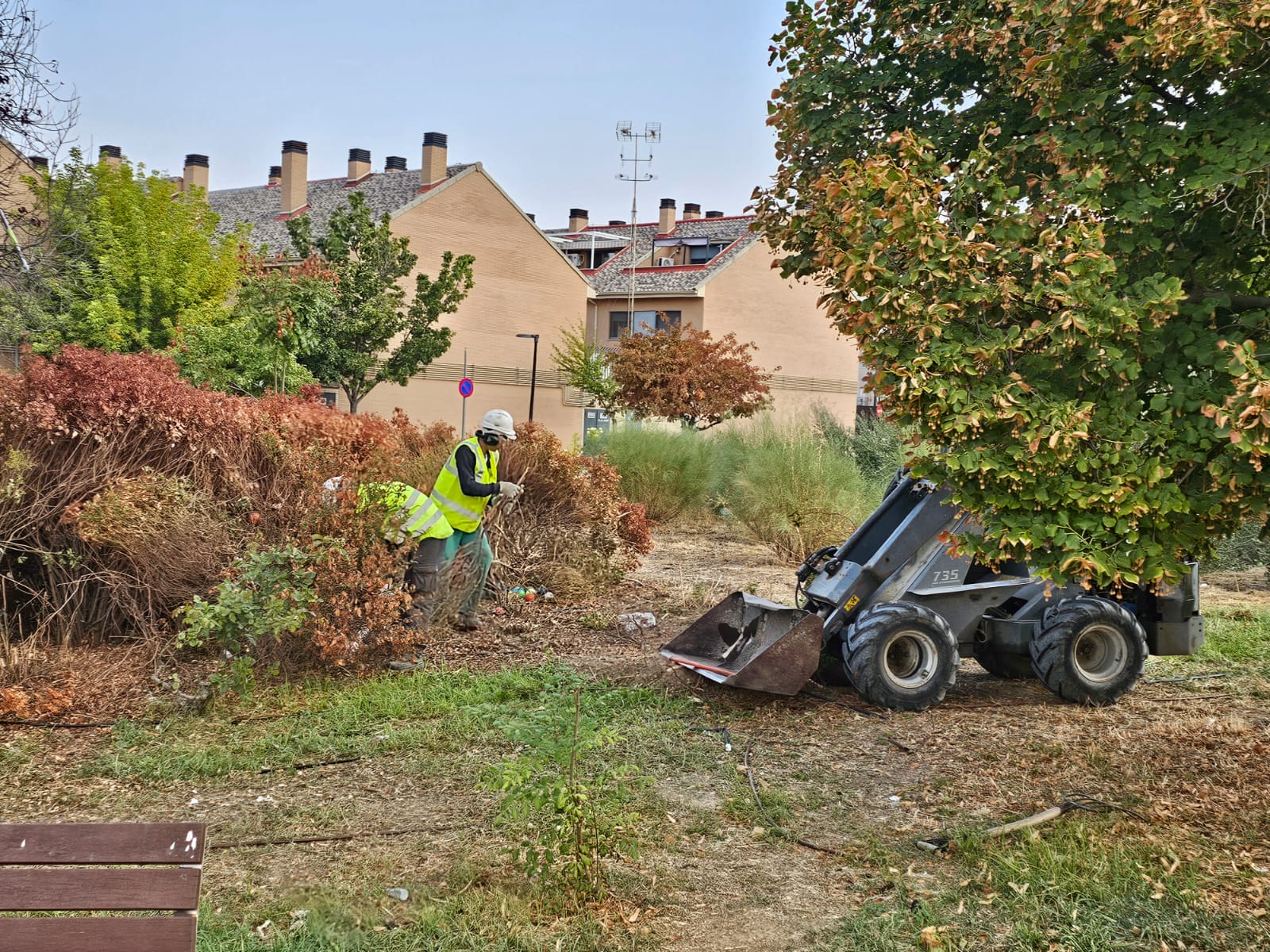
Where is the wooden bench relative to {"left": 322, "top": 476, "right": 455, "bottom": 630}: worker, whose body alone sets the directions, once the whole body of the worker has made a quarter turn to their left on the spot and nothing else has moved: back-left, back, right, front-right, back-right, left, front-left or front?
front

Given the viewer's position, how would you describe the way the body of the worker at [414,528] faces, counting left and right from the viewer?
facing to the left of the viewer

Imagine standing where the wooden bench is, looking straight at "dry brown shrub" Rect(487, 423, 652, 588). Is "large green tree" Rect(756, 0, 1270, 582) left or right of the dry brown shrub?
right

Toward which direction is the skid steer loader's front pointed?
to the viewer's left

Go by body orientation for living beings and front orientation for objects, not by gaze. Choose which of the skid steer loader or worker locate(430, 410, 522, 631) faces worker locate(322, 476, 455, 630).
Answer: the skid steer loader

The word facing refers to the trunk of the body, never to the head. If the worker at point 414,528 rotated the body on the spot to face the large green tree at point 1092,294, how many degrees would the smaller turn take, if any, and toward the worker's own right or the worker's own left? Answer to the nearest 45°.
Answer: approximately 135° to the worker's own left

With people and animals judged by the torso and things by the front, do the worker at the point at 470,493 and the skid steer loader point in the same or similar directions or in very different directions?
very different directions

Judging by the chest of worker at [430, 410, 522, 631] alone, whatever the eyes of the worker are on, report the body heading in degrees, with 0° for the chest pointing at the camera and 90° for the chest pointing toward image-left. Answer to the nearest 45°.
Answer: approximately 270°

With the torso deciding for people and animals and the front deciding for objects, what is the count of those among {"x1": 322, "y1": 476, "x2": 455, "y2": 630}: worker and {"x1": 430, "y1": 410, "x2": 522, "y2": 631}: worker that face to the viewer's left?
1

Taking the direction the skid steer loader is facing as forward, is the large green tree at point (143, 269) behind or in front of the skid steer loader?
in front

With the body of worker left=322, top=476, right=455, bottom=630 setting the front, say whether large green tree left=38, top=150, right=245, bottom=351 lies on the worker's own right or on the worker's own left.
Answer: on the worker's own right

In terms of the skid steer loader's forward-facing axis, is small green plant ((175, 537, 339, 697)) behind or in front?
in front

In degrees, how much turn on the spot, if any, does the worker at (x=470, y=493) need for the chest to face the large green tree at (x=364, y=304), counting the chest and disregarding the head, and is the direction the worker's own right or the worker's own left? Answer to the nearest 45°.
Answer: approximately 90° to the worker's own left

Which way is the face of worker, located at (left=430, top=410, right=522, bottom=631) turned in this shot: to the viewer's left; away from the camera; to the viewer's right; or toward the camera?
to the viewer's right
